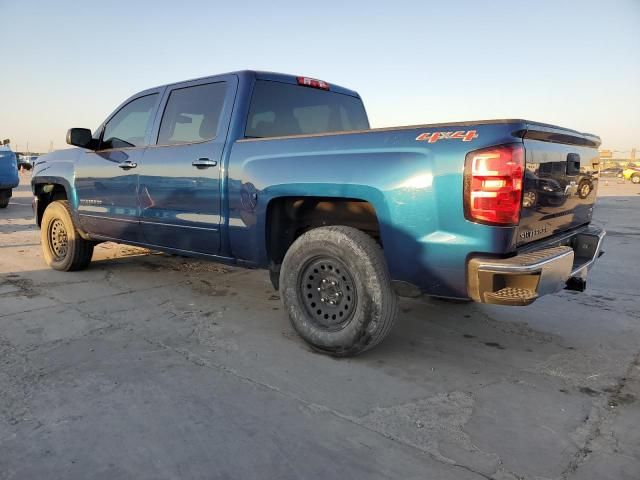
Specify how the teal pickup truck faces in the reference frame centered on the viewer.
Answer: facing away from the viewer and to the left of the viewer
